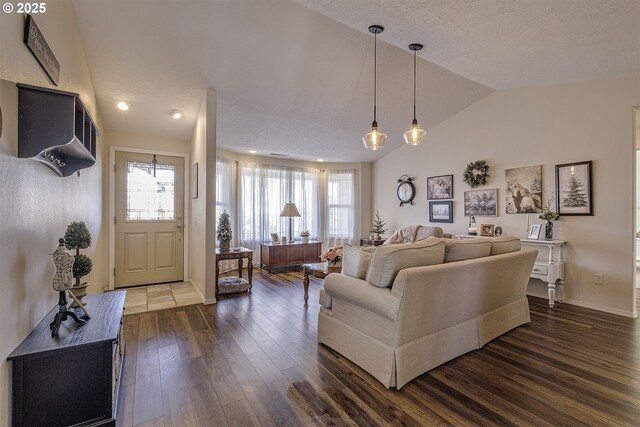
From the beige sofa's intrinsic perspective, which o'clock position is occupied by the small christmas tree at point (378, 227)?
The small christmas tree is roughly at 1 o'clock from the beige sofa.

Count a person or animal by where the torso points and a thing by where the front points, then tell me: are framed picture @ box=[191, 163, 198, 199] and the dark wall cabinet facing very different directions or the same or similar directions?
very different directions

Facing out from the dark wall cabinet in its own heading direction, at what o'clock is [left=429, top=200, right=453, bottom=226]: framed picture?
The framed picture is roughly at 12 o'clock from the dark wall cabinet.

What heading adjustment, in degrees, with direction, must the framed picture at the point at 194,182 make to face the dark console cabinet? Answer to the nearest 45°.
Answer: approximately 90° to its left

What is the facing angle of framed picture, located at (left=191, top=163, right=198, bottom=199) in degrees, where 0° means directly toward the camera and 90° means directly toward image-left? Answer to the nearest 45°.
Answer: approximately 90°

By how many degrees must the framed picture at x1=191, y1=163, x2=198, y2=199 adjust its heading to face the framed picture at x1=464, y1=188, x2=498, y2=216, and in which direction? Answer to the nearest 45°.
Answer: approximately 180°

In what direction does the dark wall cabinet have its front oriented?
to the viewer's right

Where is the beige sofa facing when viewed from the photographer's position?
facing away from the viewer and to the left of the viewer

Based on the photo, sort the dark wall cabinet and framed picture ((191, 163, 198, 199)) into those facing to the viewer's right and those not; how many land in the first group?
1
